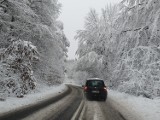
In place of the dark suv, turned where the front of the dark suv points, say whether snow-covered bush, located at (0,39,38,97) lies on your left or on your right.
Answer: on your left

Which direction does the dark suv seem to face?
away from the camera
